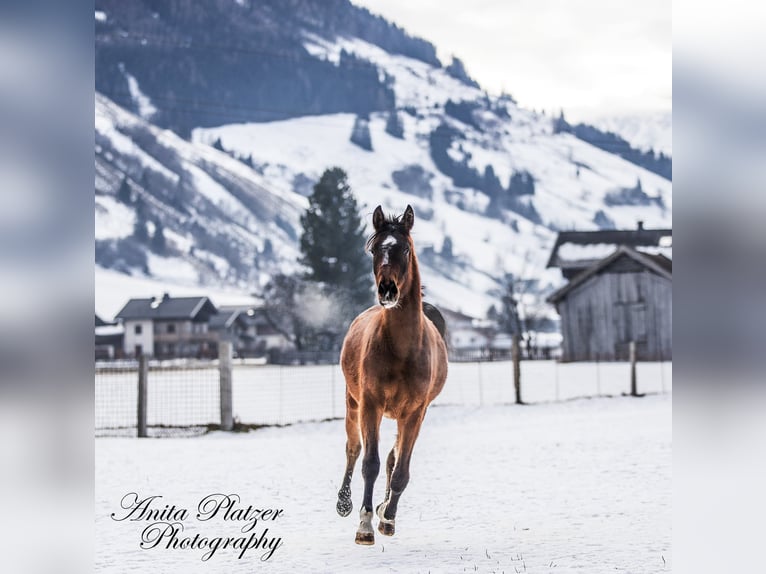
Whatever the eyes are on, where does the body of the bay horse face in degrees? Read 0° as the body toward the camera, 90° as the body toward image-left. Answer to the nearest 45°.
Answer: approximately 0°

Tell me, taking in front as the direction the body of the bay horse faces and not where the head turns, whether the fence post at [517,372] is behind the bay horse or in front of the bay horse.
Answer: behind

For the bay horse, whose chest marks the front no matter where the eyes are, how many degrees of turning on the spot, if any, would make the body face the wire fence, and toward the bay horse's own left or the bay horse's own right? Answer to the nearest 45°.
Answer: approximately 180°

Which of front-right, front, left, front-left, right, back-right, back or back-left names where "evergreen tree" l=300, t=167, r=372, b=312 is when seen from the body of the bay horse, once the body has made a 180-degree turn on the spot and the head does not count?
front

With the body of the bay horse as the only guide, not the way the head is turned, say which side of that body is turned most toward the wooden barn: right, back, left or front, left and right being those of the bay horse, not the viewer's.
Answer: back
